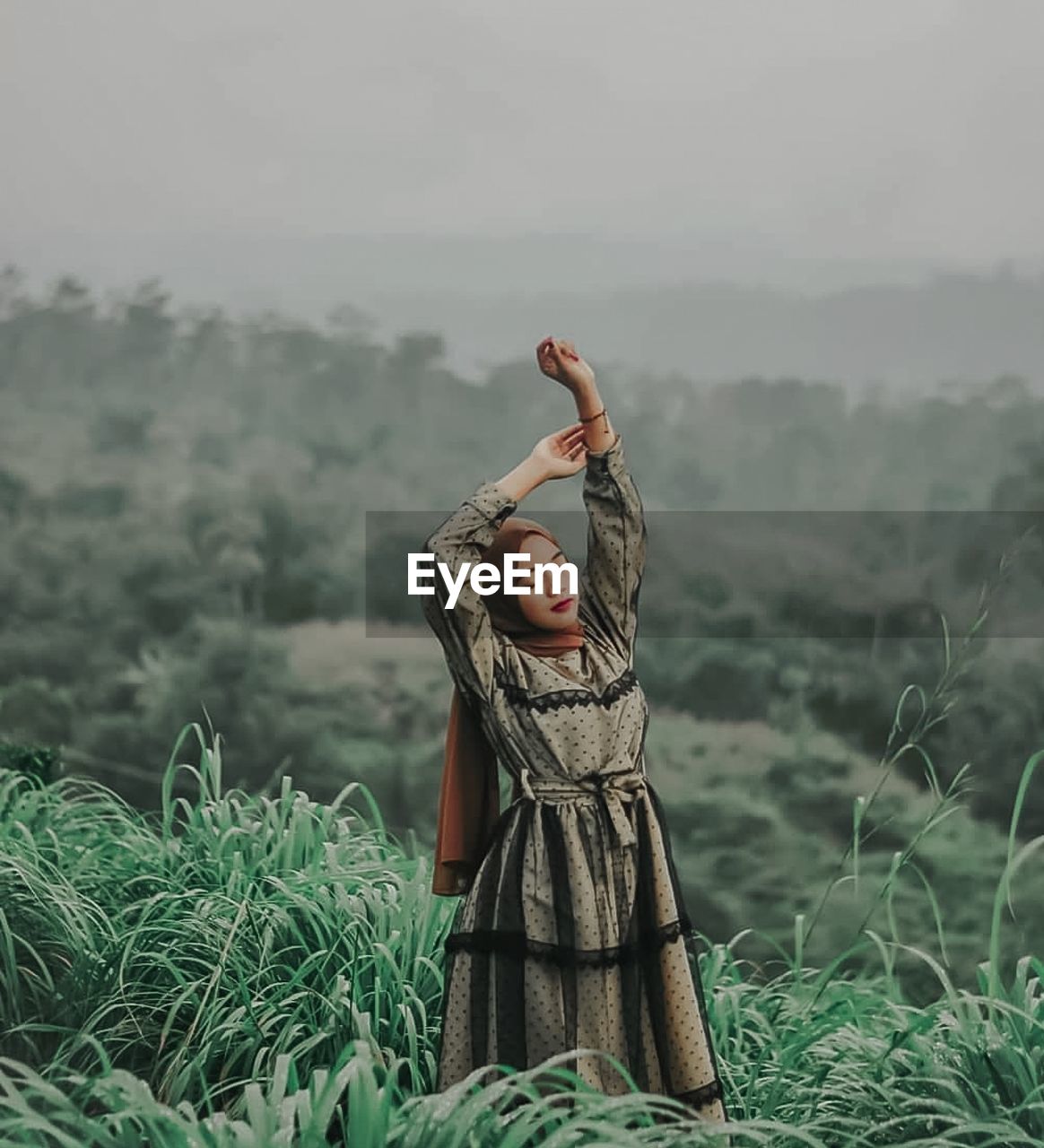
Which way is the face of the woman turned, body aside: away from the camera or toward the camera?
toward the camera
